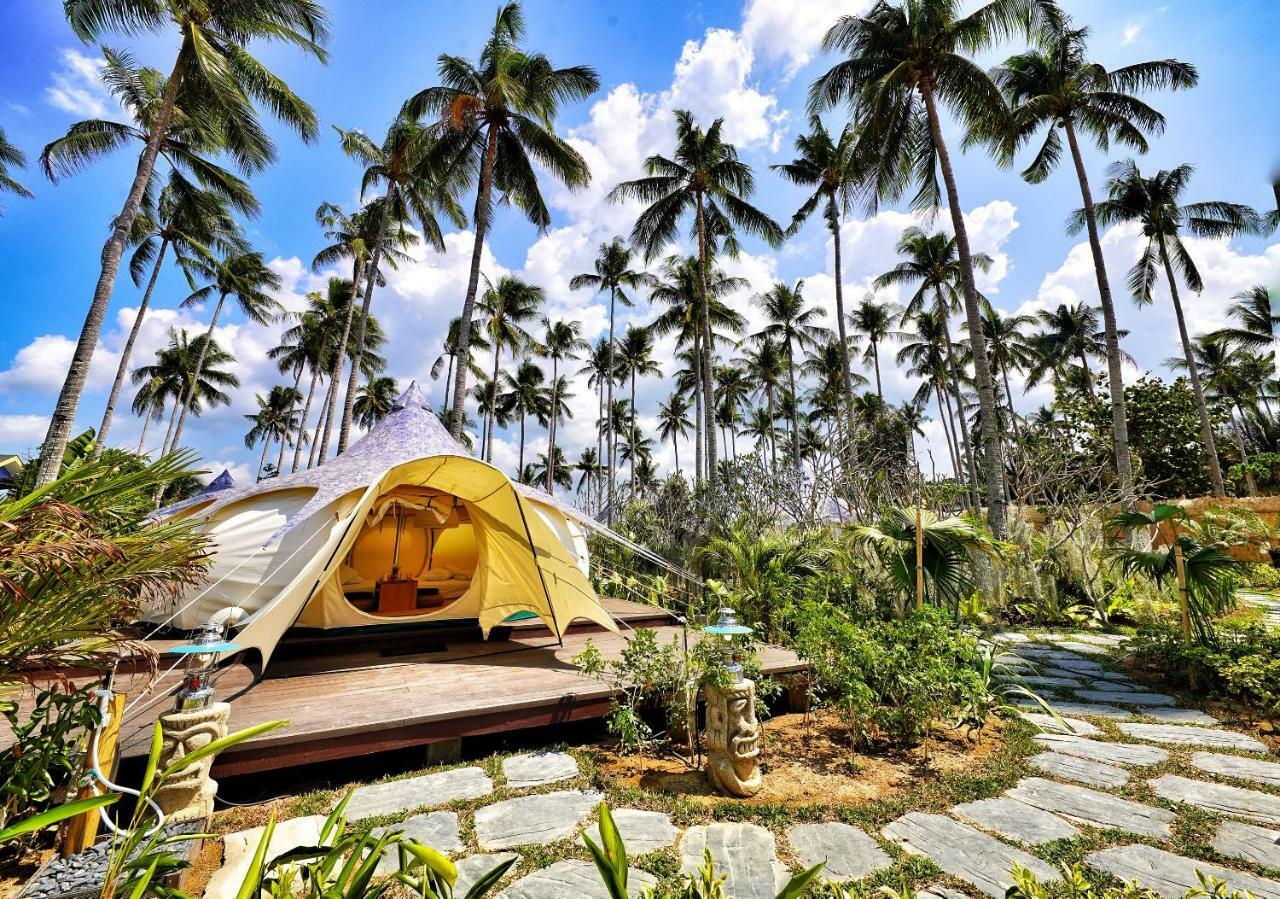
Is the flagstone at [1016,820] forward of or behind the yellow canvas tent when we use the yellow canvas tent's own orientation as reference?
forward

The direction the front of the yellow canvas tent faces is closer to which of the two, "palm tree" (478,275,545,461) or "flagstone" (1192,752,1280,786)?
the flagstone

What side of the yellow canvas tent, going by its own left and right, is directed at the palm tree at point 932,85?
left

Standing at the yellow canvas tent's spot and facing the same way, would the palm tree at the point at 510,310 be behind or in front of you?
behind

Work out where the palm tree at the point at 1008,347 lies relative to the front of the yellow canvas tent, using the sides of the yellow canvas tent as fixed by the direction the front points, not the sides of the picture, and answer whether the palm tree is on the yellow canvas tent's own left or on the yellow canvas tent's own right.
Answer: on the yellow canvas tent's own left

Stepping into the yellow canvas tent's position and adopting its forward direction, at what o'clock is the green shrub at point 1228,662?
The green shrub is roughly at 10 o'clock from the yellow canvas tent.

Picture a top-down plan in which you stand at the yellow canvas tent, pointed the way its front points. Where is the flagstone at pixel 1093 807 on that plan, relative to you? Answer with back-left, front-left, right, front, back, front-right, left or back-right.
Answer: front-left

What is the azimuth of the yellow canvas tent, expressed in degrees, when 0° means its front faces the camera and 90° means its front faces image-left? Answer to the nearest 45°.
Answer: approximately 0°

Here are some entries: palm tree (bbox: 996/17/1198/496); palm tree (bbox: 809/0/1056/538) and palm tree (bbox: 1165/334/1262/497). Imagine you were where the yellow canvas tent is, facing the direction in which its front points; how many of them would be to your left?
3

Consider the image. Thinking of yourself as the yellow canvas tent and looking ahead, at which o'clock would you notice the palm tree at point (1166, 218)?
The palm tree is roughly at 9 o'clock from the yellow canvas tent.

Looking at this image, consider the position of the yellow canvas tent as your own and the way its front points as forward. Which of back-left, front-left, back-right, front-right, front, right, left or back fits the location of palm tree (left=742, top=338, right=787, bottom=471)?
back-left

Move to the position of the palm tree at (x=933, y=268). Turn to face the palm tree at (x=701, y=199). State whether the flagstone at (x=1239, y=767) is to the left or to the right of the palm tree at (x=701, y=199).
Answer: left

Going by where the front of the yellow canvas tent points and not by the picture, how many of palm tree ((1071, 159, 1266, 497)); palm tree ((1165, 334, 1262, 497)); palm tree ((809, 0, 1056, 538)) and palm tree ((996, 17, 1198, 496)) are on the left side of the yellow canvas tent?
4
